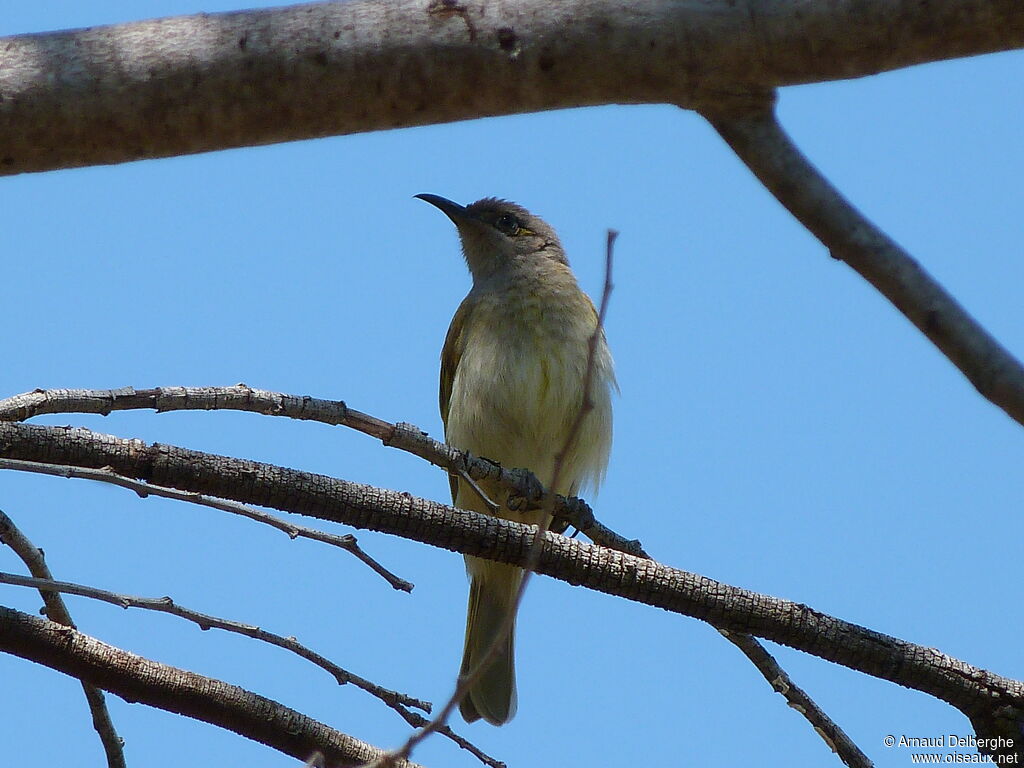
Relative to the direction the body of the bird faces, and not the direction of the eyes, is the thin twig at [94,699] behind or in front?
in front

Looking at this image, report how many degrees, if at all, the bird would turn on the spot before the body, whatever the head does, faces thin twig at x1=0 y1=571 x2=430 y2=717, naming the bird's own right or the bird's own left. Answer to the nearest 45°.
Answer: approximately 90° to the bird's own right

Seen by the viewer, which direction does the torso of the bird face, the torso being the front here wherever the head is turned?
toward the camera
